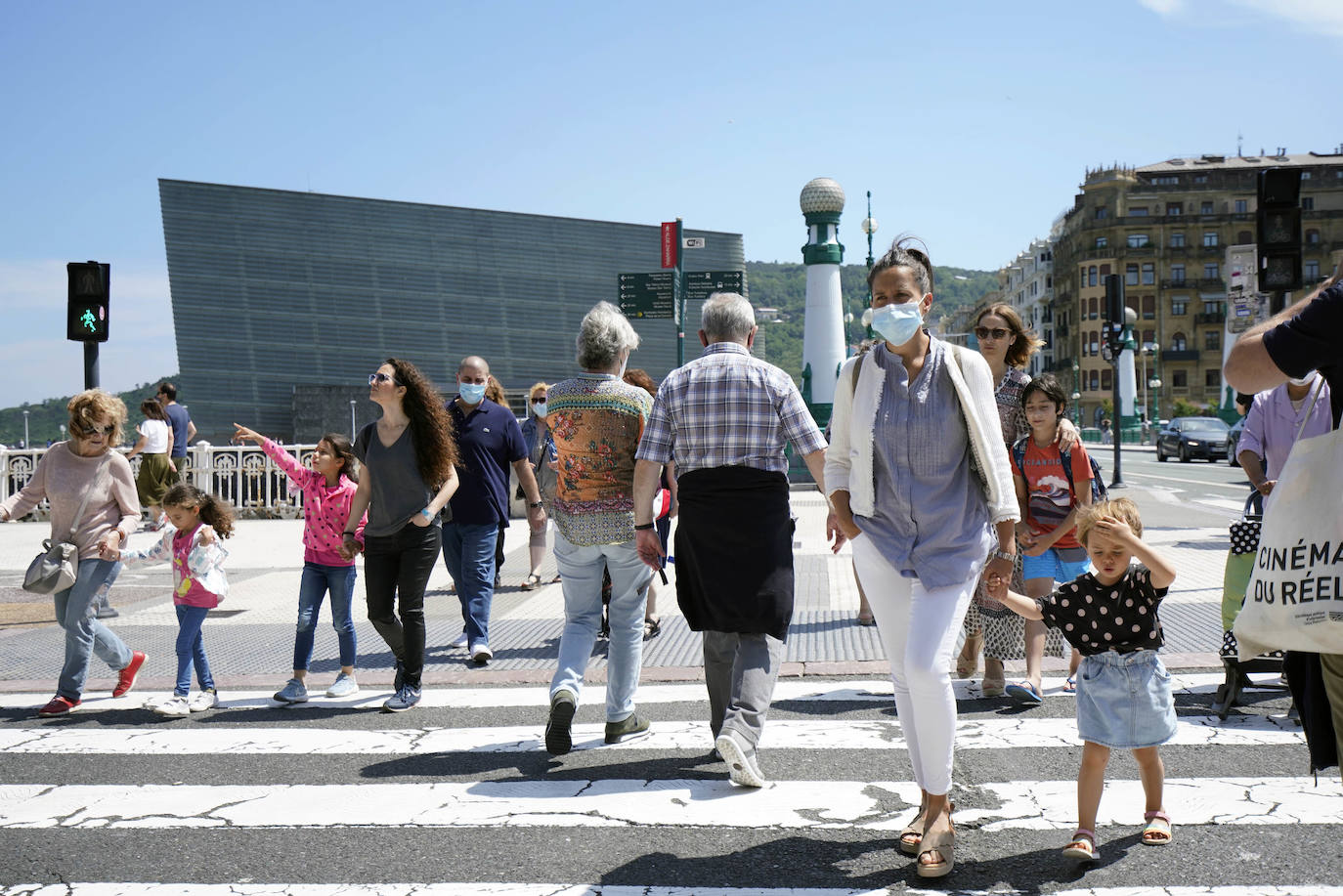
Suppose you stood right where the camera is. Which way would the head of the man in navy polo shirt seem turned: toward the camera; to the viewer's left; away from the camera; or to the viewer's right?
toward the camera

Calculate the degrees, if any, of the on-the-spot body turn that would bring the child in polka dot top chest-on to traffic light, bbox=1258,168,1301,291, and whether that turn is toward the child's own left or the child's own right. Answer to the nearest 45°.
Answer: approximately 180°

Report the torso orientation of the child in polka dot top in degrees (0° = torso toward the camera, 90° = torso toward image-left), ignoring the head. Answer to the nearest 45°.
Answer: approximately 0°

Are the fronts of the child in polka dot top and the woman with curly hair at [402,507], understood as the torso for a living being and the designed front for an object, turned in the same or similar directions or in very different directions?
same or similar directions

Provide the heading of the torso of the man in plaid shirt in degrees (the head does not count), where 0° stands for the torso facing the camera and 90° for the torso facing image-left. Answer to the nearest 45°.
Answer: approximately 180°

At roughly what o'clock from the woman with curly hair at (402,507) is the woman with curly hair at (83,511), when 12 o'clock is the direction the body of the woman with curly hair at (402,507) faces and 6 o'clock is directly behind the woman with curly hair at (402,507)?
the woman with curly hair at (83,511) is roughly at 2 o'clock from the woman with curly hair at (402,507).
